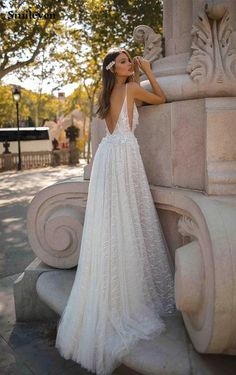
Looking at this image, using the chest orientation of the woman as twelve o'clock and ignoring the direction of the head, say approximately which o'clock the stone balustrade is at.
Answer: The stone balustrade is roughly at 10 o'clock from the woman.

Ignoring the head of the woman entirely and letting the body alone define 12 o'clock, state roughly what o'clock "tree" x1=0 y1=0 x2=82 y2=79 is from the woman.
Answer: The tree is roughly at 10 o'clock from the woman.

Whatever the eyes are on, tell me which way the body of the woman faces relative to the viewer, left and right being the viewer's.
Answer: facing away from the viewer and to the right of the viewer
